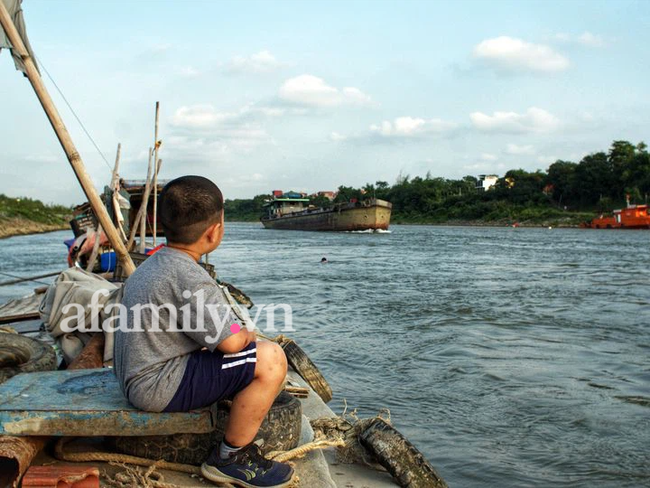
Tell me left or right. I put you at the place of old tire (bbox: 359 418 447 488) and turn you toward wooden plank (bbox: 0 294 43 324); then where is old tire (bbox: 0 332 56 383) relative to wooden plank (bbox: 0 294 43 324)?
left

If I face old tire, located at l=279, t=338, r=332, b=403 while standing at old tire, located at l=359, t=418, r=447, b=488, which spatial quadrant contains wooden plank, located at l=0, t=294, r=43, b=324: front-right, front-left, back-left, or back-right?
front-left

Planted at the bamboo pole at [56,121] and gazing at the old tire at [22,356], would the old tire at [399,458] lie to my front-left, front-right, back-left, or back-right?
front-left

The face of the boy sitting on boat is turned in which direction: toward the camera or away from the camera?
away from the camera

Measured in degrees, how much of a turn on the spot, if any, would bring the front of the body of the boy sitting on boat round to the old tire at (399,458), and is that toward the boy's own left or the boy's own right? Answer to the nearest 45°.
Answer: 0° — they already face it

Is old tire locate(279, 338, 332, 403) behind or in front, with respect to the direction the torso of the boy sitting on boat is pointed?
in front

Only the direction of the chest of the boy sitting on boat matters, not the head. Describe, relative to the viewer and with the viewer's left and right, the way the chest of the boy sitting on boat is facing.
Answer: facing away from the viewer and to the right of the viewer

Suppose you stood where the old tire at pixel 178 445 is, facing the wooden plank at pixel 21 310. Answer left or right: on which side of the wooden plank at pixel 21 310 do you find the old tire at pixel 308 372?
right

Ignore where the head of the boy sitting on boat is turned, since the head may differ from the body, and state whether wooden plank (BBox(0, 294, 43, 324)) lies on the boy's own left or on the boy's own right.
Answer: on the boy's own left
